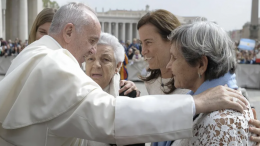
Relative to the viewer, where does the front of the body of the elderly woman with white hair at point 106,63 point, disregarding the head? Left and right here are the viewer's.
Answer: facing the viewer and to the left of the viewer

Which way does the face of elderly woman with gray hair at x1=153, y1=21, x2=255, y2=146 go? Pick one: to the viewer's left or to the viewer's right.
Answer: to the viewer's left

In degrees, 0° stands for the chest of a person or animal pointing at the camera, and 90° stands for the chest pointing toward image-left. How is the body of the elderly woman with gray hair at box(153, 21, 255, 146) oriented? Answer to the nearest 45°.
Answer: approximately 90°

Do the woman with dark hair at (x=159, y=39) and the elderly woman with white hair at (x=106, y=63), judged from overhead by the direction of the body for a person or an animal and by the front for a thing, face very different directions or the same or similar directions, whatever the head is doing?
same or similar directions

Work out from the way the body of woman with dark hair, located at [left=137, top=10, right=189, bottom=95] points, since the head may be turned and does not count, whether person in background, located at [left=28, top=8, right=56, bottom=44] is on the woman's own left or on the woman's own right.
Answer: on the woman's own right

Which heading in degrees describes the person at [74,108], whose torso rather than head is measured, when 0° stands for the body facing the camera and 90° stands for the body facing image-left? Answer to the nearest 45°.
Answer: approximately 270°

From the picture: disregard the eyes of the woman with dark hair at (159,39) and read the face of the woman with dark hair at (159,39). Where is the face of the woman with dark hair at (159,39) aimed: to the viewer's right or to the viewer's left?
to the viewer's left
